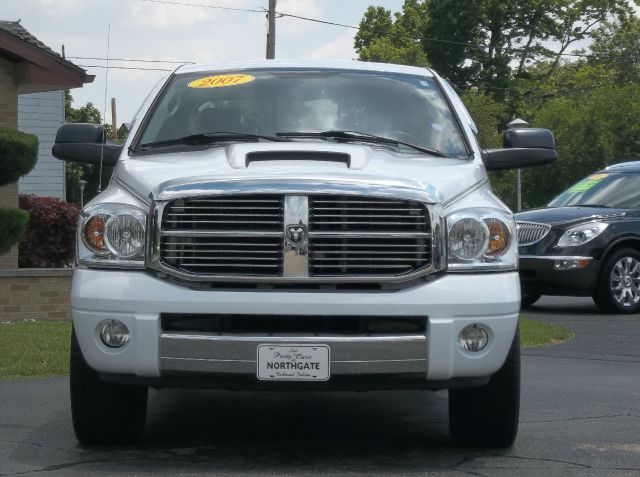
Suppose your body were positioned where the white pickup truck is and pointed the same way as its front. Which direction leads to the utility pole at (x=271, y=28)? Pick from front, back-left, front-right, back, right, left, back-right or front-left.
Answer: back

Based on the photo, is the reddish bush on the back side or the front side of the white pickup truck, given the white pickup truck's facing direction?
on the back side

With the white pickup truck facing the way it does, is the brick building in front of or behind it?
behind

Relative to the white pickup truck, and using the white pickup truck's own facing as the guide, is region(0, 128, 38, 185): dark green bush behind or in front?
behind

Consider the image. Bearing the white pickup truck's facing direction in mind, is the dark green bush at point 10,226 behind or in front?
behind

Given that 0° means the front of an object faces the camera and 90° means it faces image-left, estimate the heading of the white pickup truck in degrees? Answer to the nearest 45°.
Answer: approximately 0°
